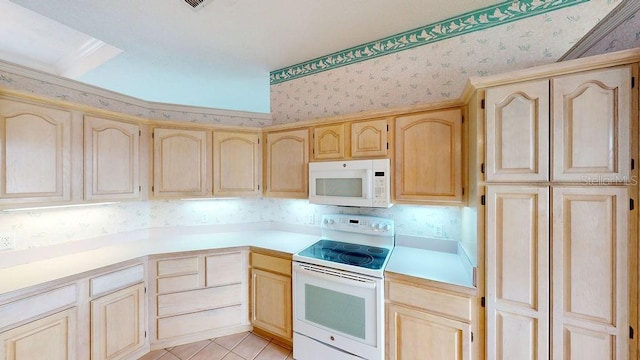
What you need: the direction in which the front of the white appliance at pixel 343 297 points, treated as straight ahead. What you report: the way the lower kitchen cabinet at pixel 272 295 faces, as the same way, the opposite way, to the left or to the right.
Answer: the same way

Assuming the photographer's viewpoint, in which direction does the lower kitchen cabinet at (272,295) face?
facing the viewer and to the left of the viewer

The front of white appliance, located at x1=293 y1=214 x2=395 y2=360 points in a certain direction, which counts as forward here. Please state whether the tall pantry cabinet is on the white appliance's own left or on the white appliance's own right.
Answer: on the white appliance's own left

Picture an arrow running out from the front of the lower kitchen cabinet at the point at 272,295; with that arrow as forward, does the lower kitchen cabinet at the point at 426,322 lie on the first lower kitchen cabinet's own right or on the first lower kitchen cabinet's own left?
on the first lower kitchen cabinet's own left

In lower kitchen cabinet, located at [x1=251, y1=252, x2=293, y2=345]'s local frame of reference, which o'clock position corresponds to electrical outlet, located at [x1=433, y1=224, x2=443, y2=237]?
The electrical outlet is roughly at 8 o'clock from the lower kitchen cabinet.

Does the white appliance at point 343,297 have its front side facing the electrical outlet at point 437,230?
no

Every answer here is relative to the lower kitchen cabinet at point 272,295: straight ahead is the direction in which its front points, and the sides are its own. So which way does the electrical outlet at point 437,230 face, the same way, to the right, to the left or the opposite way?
the same way

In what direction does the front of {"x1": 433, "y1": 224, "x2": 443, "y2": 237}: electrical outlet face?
toward the camera

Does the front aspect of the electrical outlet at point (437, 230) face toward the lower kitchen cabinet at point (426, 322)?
yes

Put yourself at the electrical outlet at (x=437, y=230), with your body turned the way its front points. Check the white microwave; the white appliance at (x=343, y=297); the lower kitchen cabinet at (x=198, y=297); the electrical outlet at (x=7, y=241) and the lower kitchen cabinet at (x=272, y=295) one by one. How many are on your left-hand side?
0

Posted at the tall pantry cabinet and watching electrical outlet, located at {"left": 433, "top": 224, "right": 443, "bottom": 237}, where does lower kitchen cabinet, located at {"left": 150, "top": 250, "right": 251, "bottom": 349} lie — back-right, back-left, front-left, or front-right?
front-left

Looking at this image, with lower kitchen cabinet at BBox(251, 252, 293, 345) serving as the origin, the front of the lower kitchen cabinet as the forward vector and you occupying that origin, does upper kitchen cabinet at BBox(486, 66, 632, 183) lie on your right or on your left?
on your left

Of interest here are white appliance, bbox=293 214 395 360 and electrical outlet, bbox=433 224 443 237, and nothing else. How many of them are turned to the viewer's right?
0

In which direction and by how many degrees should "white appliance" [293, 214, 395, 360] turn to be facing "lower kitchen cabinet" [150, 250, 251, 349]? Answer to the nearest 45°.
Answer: approximately 45° to its right

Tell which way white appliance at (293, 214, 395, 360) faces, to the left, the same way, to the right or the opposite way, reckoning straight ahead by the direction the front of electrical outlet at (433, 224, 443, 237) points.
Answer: the same way

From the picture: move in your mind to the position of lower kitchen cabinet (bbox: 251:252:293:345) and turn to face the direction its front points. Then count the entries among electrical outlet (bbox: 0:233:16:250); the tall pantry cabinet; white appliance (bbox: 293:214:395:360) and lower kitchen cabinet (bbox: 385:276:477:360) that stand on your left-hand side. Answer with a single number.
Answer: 3

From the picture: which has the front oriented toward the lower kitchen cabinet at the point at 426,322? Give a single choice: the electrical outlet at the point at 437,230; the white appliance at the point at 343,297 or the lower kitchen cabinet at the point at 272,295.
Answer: the electrical outlet
